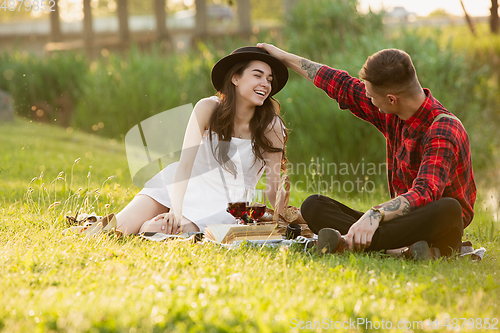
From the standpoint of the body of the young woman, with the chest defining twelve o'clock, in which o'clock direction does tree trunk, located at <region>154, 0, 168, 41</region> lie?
The tree trunk is roughly at 6 o'clock from the young woman.

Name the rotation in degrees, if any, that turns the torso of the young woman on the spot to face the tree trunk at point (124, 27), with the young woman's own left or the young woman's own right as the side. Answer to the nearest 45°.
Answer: approximately 180°

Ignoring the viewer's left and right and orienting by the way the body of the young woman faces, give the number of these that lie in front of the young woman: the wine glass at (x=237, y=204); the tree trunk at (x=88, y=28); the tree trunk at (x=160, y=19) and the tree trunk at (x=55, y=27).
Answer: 1

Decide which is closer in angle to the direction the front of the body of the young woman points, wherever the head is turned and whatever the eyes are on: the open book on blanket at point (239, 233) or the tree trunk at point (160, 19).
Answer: the open book on blanket

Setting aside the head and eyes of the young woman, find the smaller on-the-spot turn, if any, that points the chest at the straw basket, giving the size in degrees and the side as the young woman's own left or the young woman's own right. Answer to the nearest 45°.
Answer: approximately 45° to the young woman's own left

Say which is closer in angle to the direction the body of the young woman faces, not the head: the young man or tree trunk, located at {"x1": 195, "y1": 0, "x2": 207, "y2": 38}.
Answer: the young man

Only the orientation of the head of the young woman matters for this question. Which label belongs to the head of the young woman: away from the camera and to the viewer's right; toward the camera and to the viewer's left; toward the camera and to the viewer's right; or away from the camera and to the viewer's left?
toward the camera and to the viewer's right

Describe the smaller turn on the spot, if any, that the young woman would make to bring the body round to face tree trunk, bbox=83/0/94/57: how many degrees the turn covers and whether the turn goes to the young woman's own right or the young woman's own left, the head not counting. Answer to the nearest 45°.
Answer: approximately 180°

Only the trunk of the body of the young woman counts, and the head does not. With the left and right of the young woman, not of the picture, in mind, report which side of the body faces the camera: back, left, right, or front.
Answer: front

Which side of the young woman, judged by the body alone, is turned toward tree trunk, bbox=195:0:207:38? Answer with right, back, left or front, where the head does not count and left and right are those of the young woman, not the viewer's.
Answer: back

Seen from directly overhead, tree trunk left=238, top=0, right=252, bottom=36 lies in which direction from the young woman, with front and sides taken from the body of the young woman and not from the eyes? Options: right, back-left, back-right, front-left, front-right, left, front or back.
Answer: back

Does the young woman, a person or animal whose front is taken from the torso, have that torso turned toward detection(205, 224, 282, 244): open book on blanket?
yes

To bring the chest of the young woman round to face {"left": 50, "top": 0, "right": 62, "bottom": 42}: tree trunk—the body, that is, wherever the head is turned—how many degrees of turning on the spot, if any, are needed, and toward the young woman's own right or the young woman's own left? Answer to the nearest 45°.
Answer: approximately 180°

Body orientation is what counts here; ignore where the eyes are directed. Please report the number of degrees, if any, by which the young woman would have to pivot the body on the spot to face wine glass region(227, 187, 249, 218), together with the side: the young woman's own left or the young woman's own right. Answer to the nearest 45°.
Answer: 0° — they already face it

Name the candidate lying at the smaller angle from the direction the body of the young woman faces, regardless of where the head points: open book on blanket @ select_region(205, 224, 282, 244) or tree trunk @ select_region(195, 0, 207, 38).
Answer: the open book on blanket
